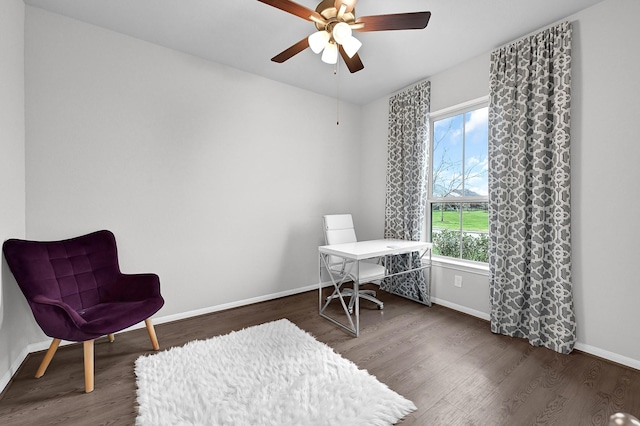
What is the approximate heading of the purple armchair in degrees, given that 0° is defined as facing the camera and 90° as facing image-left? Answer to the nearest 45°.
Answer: approximately 315°

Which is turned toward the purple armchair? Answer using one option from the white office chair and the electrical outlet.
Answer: the electrical outlet

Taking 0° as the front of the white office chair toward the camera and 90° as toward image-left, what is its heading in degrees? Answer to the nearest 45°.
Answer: approximately 315°

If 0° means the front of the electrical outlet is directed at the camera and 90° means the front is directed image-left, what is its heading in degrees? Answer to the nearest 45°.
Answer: approximately 45°

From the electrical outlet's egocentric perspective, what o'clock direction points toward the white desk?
The white desk is roughly at 12 o'clock from the electrical outlet.

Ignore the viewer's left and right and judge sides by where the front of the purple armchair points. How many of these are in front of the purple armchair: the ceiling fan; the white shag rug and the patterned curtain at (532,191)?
3

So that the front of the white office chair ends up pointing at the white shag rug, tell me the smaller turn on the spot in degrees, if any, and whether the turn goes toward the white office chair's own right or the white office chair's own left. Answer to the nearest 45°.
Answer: approximately 45° to the white office chair's own right

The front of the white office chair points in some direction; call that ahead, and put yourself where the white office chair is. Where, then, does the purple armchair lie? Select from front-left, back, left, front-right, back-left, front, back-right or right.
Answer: right
